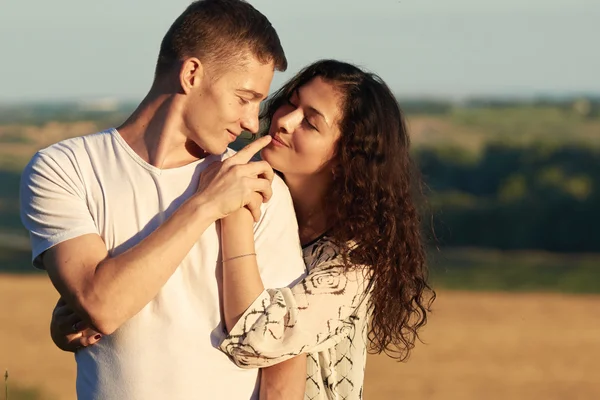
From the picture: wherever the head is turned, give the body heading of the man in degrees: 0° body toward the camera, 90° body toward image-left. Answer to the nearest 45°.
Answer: approximately 315°

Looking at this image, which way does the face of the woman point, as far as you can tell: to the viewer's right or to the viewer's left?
to the viewer's left

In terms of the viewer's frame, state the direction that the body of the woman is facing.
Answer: to the viewer's left

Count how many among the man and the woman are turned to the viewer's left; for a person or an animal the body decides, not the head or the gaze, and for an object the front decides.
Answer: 1
